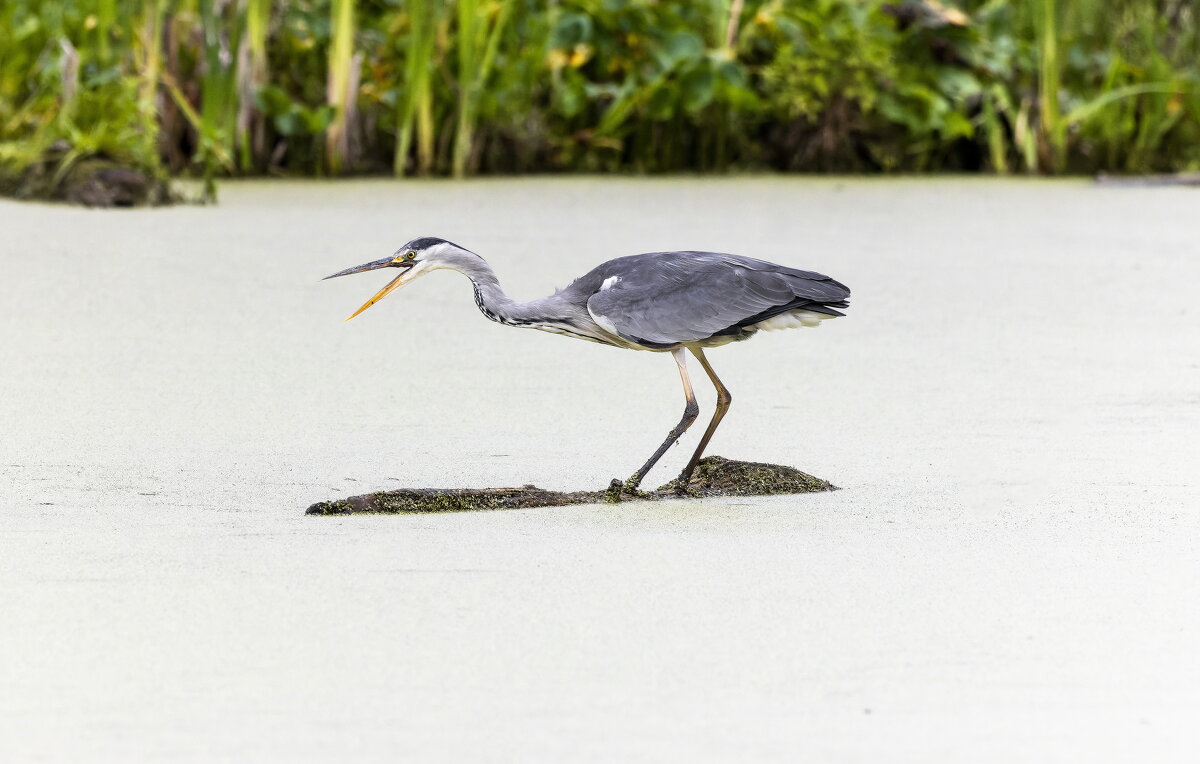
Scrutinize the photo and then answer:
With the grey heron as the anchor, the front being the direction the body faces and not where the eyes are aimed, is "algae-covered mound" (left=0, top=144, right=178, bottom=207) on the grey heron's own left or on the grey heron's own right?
on the grey heron's own right

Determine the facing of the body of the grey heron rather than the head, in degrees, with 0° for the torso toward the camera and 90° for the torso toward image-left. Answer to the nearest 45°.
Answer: approximately 90°
